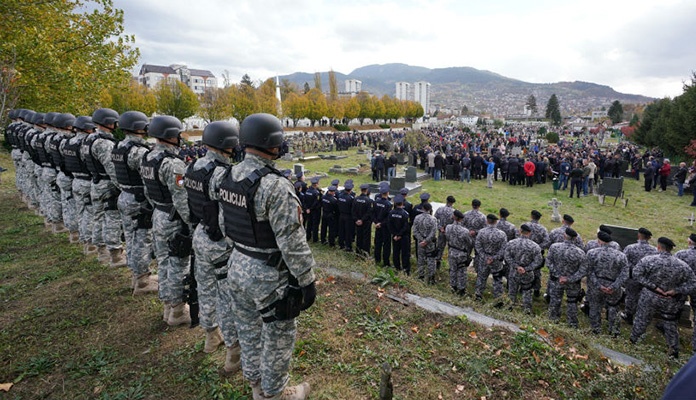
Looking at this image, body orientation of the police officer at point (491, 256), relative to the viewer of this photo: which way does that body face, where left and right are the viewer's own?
facing away from the viewer

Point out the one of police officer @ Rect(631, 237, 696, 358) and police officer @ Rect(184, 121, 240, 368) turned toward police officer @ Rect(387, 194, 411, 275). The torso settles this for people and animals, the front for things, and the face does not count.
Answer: police officer @ Rect(184, 121, 240, 368)

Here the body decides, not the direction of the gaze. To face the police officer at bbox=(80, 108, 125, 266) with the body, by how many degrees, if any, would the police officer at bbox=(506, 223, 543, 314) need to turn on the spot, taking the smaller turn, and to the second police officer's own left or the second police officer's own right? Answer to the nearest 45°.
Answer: approximately 135° to the second police officer's own left

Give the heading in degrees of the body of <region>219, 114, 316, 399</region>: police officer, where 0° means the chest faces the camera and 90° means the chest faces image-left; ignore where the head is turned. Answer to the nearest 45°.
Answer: approximately 225°

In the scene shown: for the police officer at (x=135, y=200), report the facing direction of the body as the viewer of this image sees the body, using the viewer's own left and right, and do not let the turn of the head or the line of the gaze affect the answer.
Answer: facing away from the viewer and to the right of the viewer

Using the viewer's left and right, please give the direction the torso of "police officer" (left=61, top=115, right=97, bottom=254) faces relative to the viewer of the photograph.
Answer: facing away from the viewer and to the right of the viewer

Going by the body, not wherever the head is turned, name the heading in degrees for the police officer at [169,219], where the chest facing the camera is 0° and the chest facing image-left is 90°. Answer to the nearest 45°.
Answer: approximately 225°

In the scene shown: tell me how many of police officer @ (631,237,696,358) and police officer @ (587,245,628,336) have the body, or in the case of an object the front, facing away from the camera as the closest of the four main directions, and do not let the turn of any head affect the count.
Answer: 2

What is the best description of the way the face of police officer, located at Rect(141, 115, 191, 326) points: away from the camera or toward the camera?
away from the camera

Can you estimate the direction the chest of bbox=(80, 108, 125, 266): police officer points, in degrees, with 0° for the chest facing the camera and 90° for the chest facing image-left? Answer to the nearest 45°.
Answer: approximately 225°
